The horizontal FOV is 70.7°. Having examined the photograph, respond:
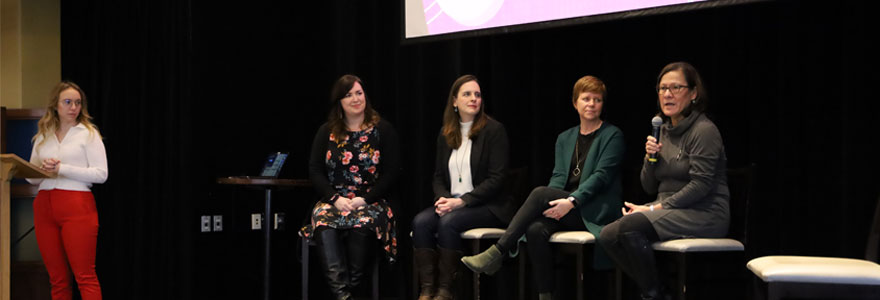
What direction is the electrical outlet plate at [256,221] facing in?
toward the camera

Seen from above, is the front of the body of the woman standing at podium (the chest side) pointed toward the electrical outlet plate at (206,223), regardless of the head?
no

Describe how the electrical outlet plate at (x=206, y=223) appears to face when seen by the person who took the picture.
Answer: facing the viewer

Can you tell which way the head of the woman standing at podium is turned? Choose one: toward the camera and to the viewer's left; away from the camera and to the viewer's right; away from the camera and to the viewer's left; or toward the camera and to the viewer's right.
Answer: toward the camera and to the viewer's right

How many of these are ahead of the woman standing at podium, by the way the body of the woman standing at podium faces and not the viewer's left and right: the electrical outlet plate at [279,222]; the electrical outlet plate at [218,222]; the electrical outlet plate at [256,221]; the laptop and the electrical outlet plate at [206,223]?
0

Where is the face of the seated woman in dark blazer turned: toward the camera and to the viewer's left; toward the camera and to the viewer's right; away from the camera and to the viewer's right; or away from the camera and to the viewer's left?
toward the camera and to the viewer's right

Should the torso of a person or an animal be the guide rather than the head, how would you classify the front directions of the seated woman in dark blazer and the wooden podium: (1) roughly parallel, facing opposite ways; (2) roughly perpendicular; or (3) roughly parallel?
roughly parallel

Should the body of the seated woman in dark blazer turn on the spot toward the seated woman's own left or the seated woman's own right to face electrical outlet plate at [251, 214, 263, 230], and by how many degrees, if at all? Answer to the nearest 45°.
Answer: approximately 90° to the seated woman's own right

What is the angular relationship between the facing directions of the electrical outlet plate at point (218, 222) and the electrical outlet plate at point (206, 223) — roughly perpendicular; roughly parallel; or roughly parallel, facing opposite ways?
roughly parallel

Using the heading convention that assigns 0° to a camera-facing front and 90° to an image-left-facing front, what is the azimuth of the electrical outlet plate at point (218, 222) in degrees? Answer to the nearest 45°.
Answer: approximately 0°

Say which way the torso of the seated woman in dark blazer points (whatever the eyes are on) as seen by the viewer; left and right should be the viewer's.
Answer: facing the viewer and to the left of the viewer

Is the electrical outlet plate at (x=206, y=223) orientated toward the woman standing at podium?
no
